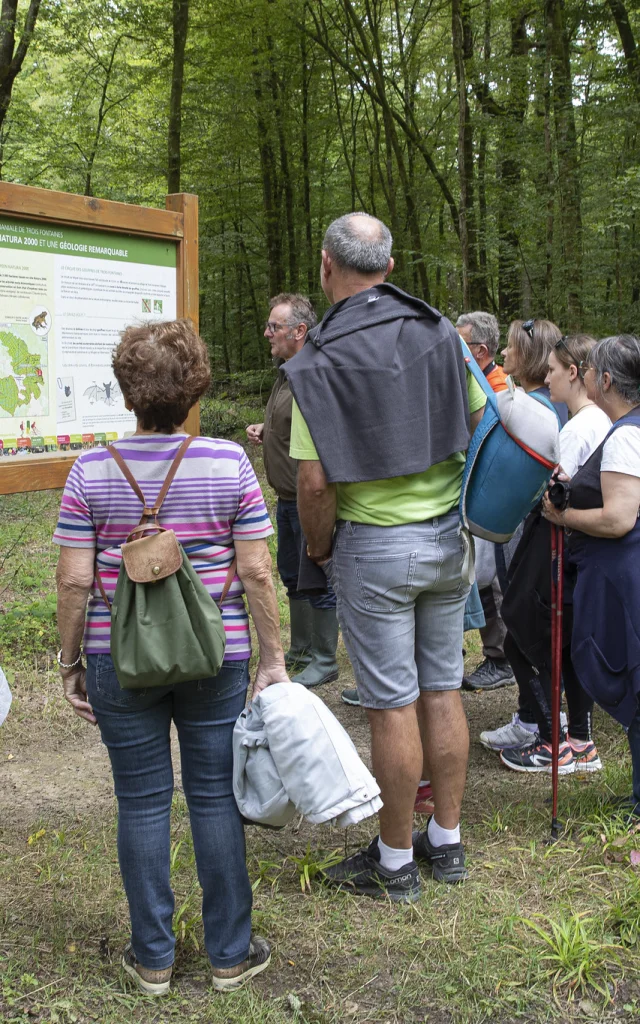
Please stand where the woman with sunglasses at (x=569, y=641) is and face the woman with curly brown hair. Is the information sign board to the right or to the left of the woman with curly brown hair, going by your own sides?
right

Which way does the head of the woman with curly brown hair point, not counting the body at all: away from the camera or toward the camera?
away from the camera

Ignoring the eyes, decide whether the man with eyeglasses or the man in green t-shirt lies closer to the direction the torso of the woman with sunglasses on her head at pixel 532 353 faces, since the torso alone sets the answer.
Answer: the man with eyeglasses

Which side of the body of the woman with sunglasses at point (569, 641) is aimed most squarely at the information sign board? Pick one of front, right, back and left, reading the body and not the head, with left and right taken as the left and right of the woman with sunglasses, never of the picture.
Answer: front

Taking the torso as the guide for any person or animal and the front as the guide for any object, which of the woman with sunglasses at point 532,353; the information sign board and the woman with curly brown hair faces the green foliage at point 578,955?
the information sign board

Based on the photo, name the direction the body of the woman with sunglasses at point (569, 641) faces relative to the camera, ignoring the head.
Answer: to the viewer's left

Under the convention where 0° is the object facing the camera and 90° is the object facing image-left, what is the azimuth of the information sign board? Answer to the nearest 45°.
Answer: approximately 315°

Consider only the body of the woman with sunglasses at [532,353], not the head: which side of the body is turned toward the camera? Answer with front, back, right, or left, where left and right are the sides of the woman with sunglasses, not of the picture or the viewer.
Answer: left

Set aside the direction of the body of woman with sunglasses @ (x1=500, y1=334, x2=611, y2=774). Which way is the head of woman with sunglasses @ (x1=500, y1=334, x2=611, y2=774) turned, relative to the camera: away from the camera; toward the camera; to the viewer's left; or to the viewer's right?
to the viewer's left

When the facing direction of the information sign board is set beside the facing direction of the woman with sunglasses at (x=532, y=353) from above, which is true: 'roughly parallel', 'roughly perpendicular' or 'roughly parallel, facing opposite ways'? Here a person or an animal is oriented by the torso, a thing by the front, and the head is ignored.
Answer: roughly parallel, facing opposite ways

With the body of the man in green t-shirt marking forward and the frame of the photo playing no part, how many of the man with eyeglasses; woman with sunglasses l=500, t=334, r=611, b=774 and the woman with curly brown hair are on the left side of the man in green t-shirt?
1

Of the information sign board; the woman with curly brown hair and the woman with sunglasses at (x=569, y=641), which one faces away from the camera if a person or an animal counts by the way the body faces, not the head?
the woman with curly brown hair

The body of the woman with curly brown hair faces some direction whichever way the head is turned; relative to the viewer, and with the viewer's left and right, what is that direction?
facing away from the viewer

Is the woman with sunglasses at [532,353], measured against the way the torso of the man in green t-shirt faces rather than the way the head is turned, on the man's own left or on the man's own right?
on the man's own right
